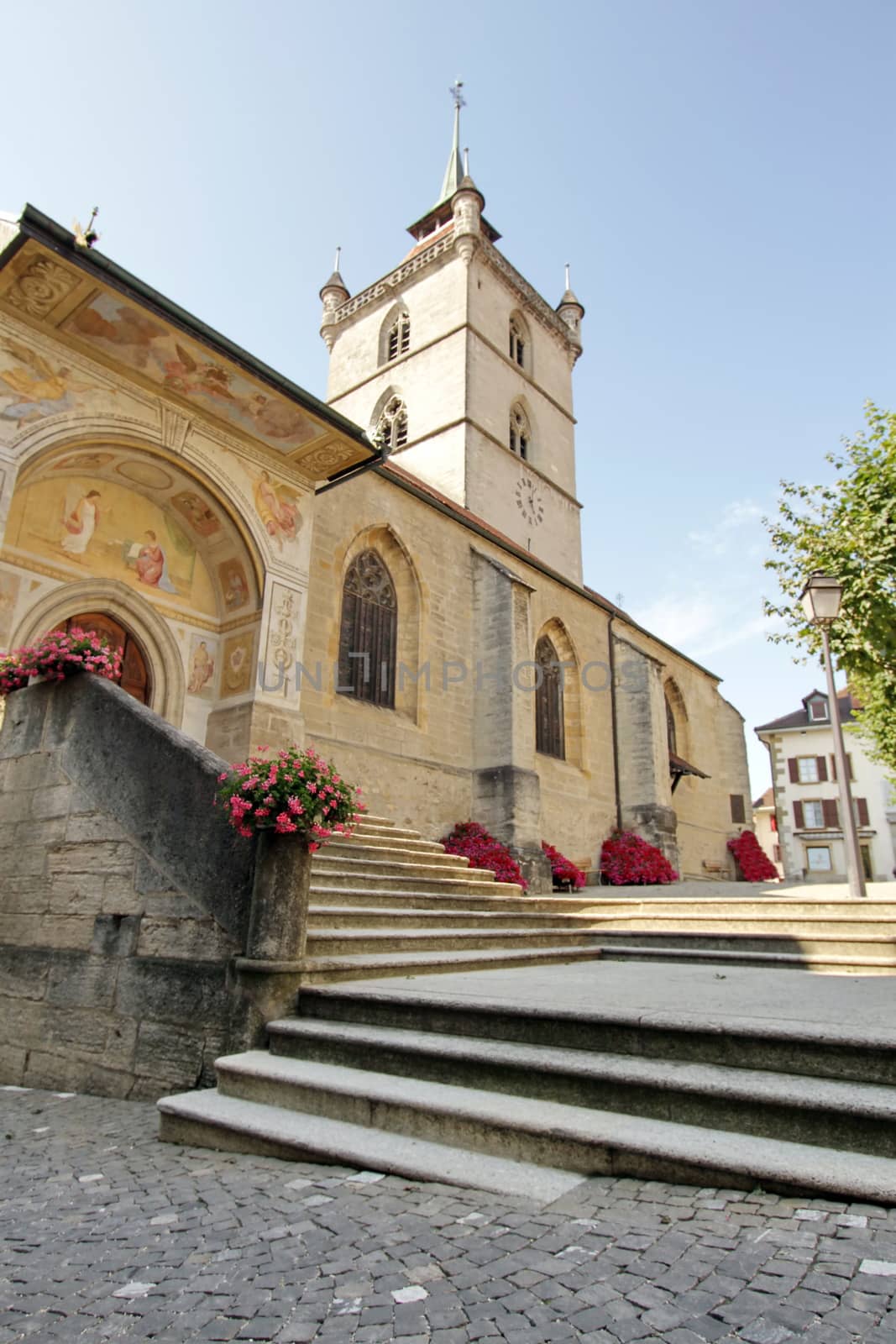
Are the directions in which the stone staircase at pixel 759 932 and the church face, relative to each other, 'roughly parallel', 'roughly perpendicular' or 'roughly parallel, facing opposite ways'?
roughly perpendicular

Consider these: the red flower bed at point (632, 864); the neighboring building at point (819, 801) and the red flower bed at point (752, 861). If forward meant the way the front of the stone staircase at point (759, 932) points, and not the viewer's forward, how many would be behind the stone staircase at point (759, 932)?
3

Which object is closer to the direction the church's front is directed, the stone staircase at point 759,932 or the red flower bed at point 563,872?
the stone staircase

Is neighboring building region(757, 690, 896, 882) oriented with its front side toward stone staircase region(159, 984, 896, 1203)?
yes

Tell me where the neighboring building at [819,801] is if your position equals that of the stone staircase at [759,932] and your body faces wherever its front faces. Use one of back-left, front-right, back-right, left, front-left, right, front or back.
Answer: back

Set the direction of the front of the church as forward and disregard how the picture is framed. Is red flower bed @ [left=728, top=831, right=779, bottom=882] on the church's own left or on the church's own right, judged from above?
on the church's own left

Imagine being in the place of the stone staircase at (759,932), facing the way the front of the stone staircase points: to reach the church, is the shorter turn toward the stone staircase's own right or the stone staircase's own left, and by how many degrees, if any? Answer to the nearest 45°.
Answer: approximately 135° to the stone staircase's own right

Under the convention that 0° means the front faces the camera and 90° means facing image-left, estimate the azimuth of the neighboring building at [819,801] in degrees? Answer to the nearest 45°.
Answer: approximately 0°
